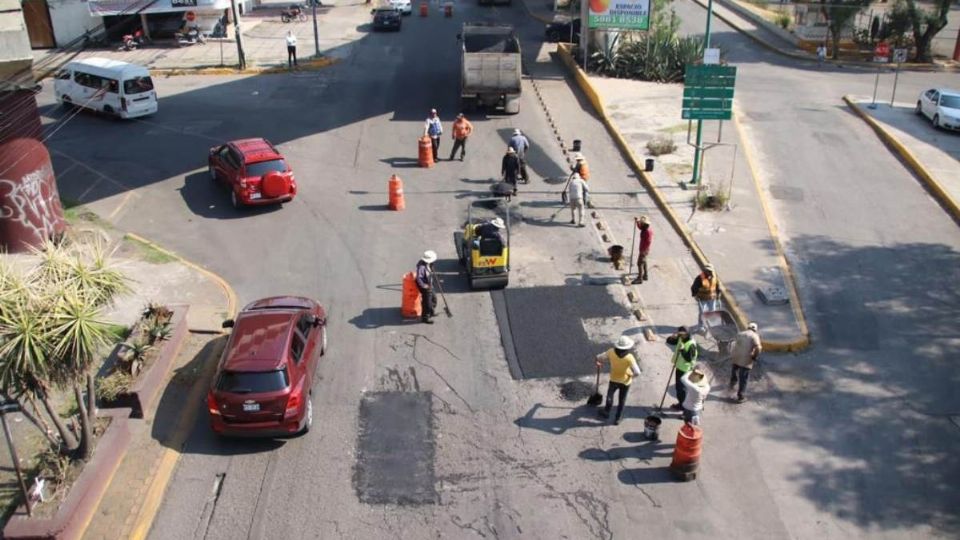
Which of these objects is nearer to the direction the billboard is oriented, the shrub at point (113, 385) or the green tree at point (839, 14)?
the shrub

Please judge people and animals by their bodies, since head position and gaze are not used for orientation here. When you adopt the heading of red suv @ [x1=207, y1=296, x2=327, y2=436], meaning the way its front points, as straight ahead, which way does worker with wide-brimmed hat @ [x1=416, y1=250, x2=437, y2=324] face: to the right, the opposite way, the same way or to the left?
to the right

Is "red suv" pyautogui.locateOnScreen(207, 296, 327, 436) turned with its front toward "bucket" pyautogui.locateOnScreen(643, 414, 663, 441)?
no

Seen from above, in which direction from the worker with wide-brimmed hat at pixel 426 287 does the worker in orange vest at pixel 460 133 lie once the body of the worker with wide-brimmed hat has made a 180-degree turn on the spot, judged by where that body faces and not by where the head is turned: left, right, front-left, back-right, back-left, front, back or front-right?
right

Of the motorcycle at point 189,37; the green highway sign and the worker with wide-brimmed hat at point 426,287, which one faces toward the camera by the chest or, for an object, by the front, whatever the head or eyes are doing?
the green highway sign

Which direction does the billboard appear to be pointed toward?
toward the camera

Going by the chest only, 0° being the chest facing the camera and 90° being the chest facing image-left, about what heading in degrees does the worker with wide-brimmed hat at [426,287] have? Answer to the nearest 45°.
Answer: approximately 270°

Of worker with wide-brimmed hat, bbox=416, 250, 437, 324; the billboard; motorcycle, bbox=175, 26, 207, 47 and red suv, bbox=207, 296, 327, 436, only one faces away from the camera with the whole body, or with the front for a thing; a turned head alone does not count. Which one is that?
the red suv

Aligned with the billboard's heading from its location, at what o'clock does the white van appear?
The white van is roughly at 2 o'clock from the billboard.

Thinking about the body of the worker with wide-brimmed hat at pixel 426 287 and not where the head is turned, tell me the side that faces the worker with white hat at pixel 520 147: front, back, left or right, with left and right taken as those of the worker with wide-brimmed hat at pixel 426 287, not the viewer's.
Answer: left

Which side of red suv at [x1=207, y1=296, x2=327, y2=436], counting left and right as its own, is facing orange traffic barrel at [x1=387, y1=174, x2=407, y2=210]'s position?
front

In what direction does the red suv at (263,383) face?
away from the camera

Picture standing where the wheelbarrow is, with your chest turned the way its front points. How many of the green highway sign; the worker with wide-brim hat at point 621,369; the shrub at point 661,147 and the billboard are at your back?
3

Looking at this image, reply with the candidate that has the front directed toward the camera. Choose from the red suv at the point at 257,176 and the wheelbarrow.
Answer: the wheelbarrow

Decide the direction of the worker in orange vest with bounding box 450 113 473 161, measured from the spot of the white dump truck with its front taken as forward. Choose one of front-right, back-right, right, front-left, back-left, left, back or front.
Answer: back

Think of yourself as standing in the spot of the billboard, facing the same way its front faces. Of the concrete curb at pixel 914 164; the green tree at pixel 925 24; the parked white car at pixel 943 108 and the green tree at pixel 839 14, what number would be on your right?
0

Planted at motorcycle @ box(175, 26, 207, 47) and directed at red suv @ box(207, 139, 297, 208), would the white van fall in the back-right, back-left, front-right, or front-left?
front-right

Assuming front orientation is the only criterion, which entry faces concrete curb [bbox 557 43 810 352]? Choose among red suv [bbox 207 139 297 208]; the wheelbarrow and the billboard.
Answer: the billboard

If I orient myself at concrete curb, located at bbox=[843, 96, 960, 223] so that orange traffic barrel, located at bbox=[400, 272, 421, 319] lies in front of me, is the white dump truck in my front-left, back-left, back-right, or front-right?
front-right

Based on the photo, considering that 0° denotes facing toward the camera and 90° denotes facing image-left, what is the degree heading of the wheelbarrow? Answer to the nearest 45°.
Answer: approximately 0°
